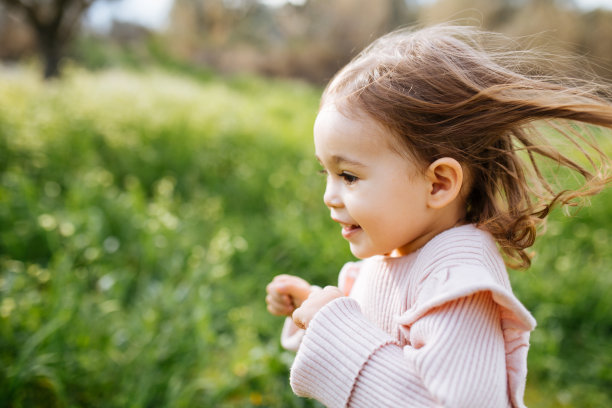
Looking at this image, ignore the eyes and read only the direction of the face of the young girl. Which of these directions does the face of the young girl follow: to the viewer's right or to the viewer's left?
to the viewer's left

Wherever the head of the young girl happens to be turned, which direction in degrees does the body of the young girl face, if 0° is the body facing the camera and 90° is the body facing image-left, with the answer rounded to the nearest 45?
approximately 90°
